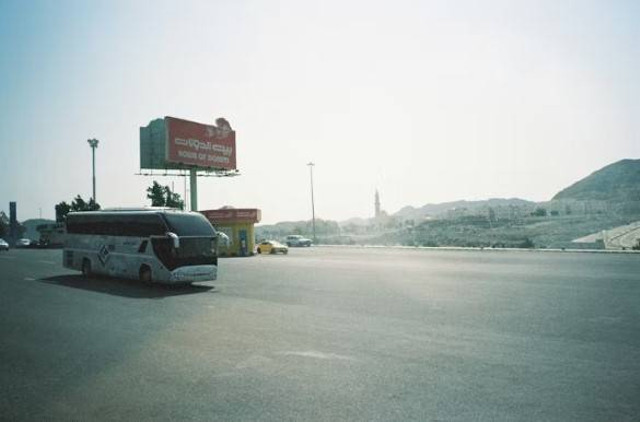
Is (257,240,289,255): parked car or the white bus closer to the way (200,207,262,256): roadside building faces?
the white bus

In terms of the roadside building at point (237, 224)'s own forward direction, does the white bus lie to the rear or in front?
in front

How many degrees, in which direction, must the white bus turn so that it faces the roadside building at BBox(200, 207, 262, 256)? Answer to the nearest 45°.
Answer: approximately 135° to its left

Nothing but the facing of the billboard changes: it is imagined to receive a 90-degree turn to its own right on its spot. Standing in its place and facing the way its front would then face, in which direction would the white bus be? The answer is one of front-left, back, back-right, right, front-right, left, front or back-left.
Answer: front-left

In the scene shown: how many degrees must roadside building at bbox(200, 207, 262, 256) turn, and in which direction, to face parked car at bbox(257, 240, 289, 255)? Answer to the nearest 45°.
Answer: approximately 135° to its left

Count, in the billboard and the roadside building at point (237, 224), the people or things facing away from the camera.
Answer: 0
